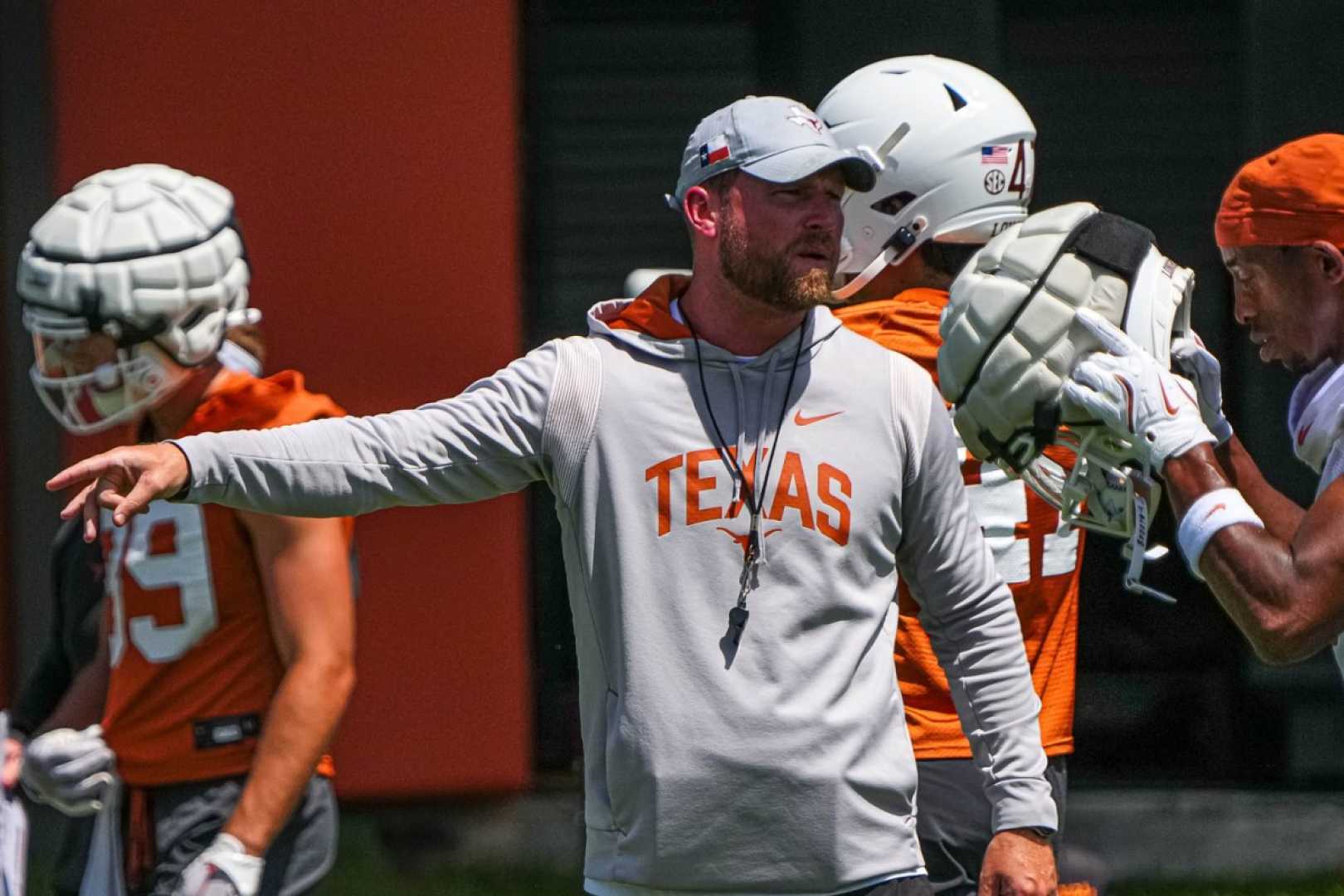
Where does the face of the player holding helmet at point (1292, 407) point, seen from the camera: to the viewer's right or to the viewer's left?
to the viewer's left

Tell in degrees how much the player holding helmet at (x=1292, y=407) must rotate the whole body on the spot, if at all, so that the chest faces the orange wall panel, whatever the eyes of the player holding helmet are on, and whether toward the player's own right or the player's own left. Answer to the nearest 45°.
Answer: approximately 45° to the player's own right

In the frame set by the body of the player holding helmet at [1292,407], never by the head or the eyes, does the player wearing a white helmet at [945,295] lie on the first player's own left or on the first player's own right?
on the first player's own right

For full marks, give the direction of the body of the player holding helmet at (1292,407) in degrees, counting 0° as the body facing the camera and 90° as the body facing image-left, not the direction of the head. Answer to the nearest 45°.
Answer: approximately 90°
